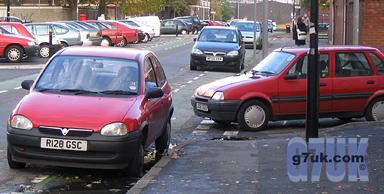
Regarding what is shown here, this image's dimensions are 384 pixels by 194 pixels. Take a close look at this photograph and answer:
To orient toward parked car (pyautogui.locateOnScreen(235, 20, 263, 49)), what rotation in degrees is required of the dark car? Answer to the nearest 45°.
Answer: approximately 180°

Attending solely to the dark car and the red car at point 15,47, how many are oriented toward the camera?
1

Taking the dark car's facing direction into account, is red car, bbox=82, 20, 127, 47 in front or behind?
behind

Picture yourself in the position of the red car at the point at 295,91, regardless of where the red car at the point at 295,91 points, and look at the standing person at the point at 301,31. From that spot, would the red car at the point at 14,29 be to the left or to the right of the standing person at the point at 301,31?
left

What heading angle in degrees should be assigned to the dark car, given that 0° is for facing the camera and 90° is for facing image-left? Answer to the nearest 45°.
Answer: approximately 0°

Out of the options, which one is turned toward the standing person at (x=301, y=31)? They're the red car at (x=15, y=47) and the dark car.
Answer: the red car

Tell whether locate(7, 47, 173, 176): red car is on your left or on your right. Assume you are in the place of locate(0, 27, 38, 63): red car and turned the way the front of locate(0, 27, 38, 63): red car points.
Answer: on your right

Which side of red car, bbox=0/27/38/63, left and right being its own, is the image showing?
right

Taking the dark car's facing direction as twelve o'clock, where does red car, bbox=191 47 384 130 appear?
The red car is roughly at 12 o'clock from the dark car.

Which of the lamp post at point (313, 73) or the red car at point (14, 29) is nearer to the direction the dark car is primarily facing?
the lamp post

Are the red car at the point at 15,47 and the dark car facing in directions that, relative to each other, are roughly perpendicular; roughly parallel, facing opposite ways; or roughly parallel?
roughly perpendicular
